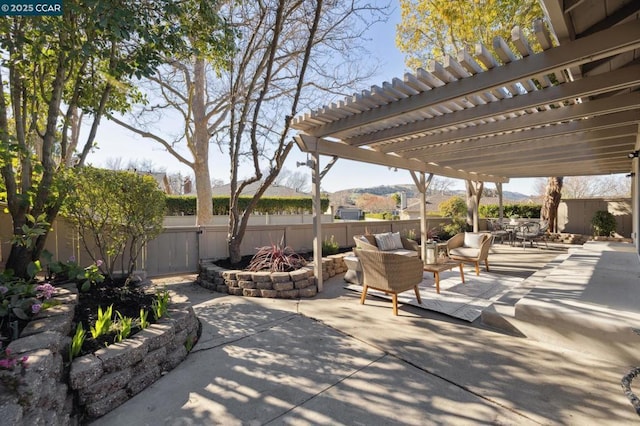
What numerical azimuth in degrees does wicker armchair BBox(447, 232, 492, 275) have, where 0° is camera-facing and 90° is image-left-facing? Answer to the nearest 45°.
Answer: approximately 45°

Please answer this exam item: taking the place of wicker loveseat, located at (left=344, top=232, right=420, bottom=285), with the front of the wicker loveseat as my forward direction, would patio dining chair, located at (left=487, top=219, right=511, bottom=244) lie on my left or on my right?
on my left

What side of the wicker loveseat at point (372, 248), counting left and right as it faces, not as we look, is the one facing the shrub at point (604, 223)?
left

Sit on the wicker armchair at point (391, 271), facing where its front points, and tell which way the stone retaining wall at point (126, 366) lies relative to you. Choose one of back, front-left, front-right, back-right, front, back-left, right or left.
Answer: back

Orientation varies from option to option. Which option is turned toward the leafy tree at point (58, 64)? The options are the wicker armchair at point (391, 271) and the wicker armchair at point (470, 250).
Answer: the wicker armchair at point (470, 250)

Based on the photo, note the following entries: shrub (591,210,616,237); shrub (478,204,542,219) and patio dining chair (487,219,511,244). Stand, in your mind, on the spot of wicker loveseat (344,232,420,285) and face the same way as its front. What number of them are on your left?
3

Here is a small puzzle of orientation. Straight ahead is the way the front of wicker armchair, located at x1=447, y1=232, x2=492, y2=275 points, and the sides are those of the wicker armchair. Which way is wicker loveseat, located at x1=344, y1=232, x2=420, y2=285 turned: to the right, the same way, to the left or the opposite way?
to the left

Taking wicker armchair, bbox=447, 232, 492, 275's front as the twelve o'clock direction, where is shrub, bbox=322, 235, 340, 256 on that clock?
The shrub is roughly at 1 o'clock from the wicker armchair.

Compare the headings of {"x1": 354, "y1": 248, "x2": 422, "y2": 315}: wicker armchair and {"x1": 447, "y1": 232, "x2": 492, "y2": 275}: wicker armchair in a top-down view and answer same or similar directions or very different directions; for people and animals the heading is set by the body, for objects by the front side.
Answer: very different directions

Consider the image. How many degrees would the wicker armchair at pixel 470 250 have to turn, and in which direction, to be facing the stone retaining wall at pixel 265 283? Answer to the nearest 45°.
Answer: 0° — it already faces it

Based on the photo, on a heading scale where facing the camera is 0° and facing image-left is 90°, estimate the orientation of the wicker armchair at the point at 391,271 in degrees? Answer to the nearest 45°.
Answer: approximately 225°

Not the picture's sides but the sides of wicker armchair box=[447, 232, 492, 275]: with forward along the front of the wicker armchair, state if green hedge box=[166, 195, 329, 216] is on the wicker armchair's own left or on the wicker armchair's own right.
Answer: on the wicker armchair's own right

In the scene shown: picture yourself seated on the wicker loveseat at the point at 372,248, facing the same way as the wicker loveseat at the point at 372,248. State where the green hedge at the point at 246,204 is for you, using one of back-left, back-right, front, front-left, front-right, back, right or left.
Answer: back
